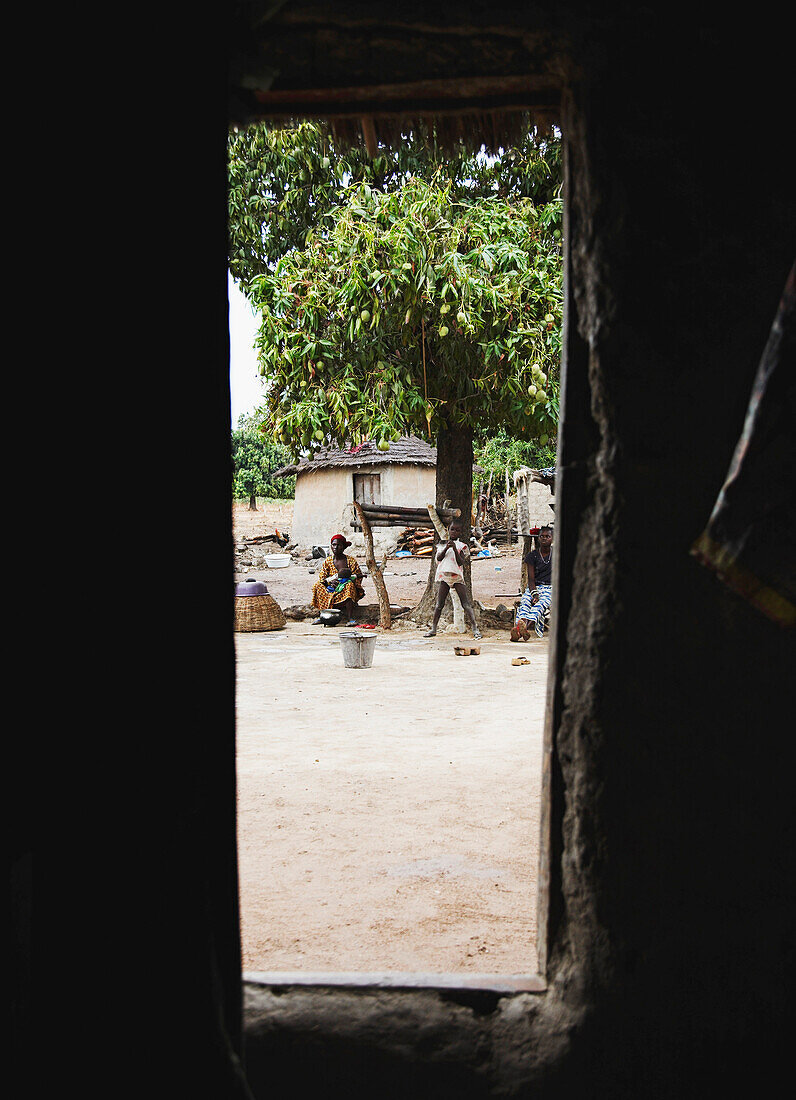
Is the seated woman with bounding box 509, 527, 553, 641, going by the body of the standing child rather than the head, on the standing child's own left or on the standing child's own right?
on the standing child's own left

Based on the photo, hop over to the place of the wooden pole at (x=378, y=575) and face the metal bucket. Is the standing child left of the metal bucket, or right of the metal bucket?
left

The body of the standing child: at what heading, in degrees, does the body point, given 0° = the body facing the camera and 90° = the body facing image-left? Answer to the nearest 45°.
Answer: approximately 0°

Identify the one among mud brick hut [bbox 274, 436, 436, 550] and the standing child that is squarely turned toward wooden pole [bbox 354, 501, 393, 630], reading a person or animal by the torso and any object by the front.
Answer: the mud brick hut

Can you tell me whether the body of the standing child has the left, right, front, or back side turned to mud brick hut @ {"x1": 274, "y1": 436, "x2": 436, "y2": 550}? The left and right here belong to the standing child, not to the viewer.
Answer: back

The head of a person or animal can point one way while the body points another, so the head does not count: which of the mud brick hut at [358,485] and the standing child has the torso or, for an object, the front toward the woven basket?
the mud brick hut

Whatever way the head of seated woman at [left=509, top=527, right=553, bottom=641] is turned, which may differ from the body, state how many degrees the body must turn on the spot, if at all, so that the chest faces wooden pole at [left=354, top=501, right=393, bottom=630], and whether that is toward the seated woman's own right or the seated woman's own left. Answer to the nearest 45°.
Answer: approximately 45° to the seated woman's own right

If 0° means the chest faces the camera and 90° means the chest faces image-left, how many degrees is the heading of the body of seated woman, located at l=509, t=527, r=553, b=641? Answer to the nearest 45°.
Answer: approximately 45°

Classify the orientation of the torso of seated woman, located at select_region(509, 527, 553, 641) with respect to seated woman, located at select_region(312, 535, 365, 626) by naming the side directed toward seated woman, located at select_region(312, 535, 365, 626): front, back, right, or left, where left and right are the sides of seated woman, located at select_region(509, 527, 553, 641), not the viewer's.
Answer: right

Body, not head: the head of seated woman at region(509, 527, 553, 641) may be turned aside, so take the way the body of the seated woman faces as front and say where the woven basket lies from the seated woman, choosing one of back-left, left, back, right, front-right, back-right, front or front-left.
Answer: front-right

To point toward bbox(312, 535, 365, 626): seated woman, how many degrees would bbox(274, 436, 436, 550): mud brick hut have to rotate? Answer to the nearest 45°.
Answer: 0° — it already faces them
